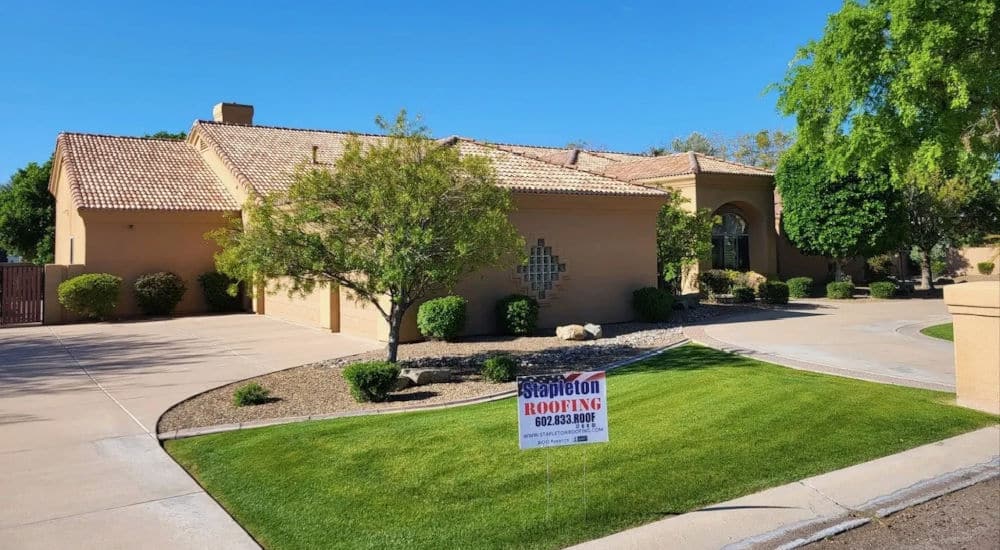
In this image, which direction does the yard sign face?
toward the camera

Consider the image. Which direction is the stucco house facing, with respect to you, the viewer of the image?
facing the viewer and to the right of the viewer

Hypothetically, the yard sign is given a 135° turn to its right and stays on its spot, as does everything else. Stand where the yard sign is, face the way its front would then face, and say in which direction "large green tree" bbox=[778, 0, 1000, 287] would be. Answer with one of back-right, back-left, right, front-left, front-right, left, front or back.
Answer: right

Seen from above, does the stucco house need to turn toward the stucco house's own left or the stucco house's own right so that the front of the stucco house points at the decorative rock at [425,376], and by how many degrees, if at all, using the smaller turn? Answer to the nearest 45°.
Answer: approximately 45° to the stucco house's own right

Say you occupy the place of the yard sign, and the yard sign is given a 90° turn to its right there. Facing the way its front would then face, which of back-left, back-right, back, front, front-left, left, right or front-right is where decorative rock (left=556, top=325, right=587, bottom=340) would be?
right

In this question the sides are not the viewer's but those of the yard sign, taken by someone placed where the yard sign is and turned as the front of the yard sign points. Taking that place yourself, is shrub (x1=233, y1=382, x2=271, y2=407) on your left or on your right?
on your right

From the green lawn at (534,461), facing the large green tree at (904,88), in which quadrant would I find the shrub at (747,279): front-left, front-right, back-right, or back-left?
front-left

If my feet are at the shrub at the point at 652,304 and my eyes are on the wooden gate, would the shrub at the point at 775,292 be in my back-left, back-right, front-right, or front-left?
back-right

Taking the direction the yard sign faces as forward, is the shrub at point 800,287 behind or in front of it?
behind

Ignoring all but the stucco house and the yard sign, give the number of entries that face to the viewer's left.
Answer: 0
